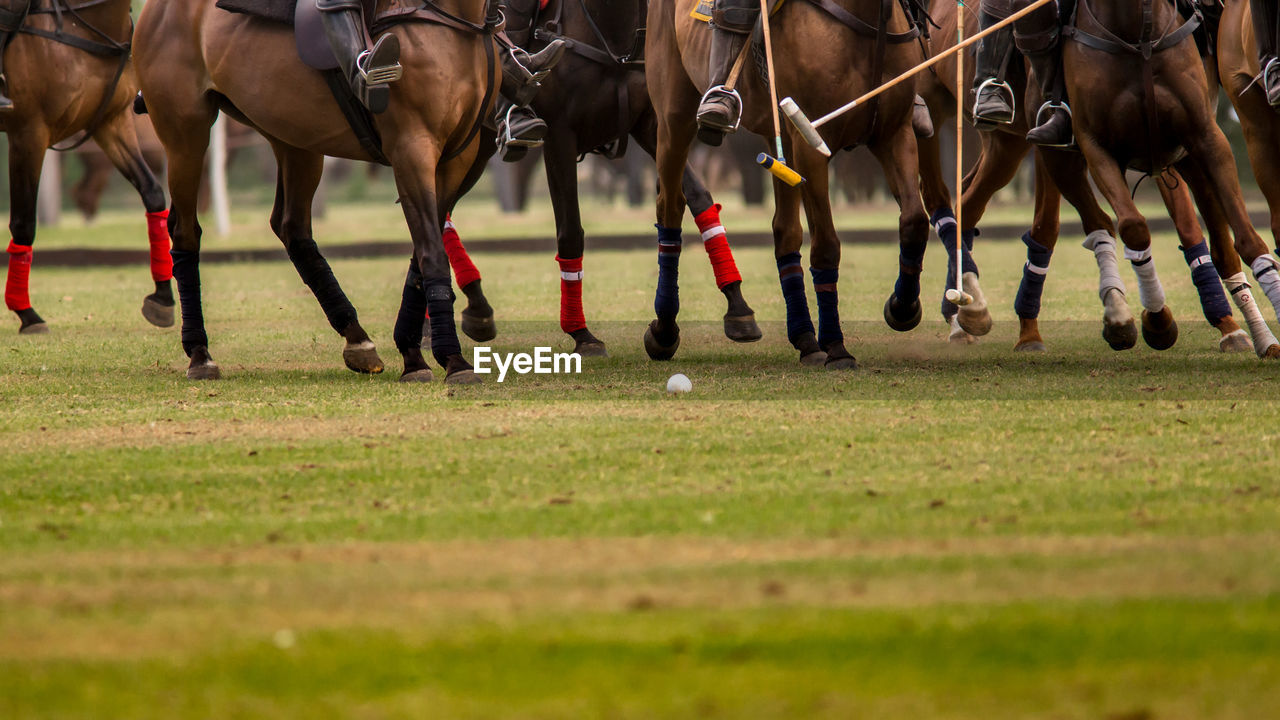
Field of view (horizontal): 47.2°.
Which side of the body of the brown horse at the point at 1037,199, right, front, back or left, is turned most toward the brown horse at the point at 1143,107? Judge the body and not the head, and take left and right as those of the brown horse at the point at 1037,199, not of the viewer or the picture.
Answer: right

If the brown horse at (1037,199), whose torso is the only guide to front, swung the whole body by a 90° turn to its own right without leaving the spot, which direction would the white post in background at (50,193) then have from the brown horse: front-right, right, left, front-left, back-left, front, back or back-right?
back-right

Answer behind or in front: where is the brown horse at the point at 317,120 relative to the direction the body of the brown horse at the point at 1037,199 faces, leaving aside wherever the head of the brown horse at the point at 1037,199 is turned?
behind

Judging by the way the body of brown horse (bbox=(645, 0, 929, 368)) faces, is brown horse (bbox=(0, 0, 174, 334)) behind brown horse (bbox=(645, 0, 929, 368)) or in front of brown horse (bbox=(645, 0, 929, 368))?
behind
